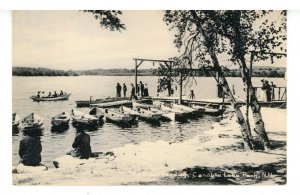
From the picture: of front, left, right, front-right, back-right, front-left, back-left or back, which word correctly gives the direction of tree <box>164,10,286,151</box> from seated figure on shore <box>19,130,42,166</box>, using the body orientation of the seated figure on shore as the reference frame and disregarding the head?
right

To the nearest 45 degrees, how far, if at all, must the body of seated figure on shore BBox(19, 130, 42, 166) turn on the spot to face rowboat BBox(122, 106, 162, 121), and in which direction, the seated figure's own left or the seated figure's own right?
approximately 90° to the seated figure's own right

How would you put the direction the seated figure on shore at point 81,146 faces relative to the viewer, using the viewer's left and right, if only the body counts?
facing away from the viewer and to the left of the viewer

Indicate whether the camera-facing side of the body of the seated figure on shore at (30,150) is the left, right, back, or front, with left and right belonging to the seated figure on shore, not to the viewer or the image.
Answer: back
